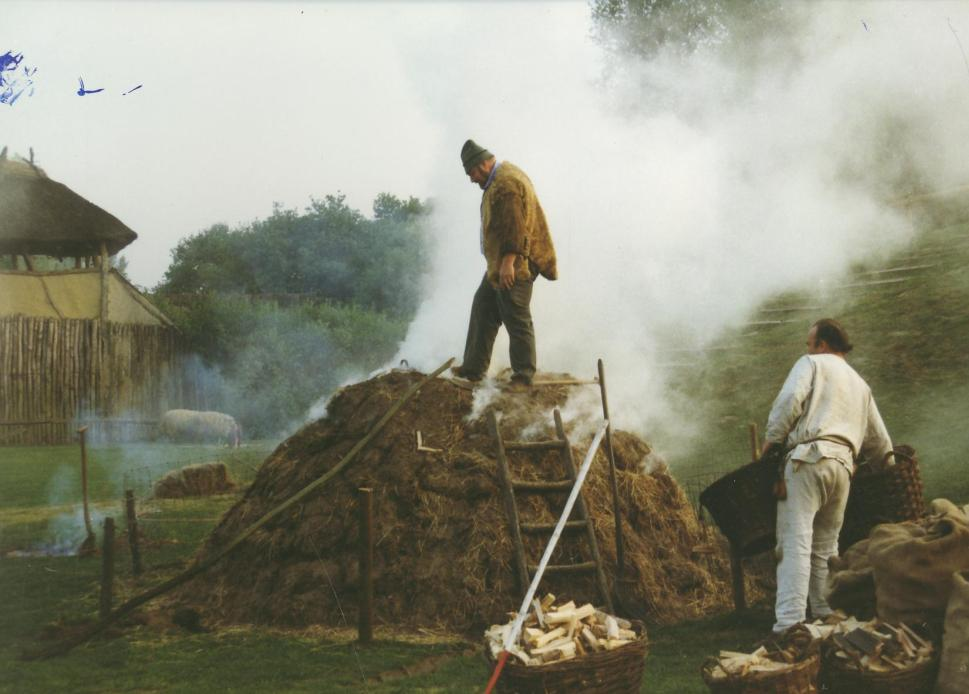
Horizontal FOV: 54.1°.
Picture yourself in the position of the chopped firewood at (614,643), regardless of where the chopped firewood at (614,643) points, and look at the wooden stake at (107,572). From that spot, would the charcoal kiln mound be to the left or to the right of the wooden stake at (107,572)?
right

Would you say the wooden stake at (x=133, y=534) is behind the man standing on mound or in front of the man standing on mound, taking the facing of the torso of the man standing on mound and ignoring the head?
in front

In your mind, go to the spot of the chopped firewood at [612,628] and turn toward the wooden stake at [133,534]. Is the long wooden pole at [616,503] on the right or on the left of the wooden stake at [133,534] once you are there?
right

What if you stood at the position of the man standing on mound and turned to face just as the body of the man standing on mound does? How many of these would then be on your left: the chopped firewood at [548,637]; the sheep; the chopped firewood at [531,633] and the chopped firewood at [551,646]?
3

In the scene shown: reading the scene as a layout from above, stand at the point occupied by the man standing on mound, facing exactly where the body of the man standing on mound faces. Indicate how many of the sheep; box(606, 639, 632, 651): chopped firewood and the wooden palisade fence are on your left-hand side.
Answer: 1

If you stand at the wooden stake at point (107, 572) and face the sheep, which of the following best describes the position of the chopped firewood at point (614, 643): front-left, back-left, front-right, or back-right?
back-right

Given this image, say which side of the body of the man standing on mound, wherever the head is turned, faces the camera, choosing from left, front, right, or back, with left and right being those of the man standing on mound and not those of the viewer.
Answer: left

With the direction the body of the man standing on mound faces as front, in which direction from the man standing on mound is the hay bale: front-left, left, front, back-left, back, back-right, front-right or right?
front-right

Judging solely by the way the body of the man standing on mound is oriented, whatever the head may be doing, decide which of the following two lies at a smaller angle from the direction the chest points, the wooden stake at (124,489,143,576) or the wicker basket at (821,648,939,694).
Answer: the wooden stake

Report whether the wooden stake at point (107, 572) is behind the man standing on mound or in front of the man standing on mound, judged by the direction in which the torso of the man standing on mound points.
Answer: in front

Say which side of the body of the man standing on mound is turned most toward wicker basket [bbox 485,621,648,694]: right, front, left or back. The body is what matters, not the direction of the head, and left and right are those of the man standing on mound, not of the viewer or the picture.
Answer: left

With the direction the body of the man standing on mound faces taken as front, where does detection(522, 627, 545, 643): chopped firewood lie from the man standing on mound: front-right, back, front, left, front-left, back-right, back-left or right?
left
